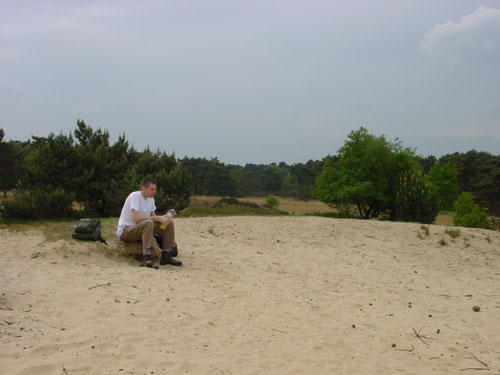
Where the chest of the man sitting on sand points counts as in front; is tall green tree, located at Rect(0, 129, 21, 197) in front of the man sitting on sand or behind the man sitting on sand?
behind

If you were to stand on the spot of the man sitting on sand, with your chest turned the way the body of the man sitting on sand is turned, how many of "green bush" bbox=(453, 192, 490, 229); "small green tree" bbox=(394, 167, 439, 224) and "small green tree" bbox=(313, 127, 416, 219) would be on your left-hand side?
3

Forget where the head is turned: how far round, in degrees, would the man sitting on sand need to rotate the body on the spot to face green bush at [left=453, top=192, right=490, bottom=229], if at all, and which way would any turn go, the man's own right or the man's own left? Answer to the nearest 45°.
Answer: approximately 90° to the man's own left

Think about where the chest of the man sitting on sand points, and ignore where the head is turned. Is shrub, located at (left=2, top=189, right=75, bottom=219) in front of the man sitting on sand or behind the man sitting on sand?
behind

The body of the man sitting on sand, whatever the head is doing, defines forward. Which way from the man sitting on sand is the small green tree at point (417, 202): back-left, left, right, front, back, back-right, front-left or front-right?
left

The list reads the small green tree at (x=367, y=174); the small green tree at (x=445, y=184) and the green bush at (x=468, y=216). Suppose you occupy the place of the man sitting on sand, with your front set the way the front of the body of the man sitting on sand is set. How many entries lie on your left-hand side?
3

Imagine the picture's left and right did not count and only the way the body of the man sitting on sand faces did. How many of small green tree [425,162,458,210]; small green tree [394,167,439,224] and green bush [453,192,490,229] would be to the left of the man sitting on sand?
3

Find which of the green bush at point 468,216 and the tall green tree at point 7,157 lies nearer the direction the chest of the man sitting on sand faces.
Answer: the green bush

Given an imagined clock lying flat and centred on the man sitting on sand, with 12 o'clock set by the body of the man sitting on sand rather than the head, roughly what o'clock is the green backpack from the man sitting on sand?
The green backpack is roughly at 6 o'clock from the man sitting on sand.
